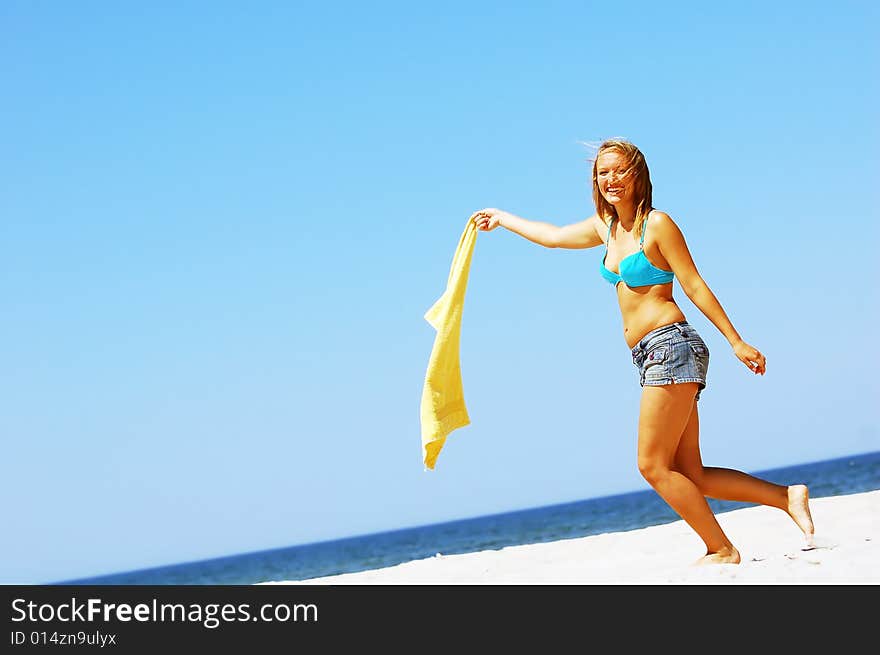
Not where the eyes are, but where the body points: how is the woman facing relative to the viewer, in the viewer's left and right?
facing the viewer and to the left of the viewer
